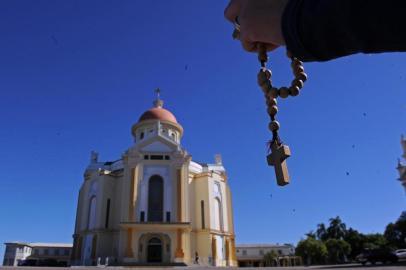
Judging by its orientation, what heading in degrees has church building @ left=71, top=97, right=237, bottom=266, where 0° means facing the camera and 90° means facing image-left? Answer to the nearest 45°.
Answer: approximately 0°

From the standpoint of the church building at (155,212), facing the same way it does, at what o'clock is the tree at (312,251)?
The tree is roughly at 8 o'clock from the church building.

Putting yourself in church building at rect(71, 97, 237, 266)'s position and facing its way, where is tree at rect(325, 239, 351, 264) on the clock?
The tree is roughly at 8 o'clock from the church building.
